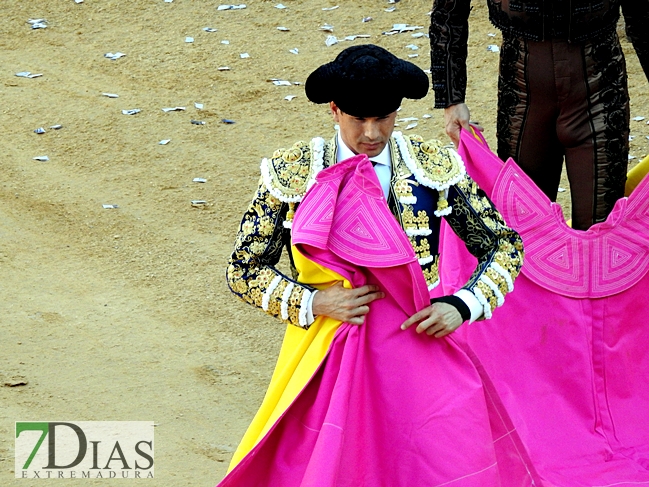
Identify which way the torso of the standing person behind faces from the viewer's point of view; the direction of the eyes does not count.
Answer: toward the camera
